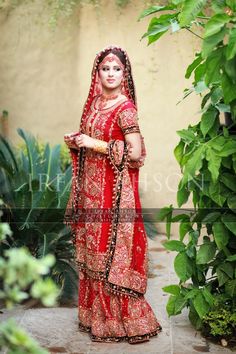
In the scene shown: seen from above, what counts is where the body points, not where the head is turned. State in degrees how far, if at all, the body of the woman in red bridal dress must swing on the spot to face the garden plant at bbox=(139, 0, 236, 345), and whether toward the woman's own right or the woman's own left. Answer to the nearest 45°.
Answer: approximately 135° to the woman's own left

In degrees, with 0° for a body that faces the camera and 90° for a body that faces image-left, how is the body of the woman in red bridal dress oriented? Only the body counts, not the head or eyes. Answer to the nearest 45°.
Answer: approximately 45°
